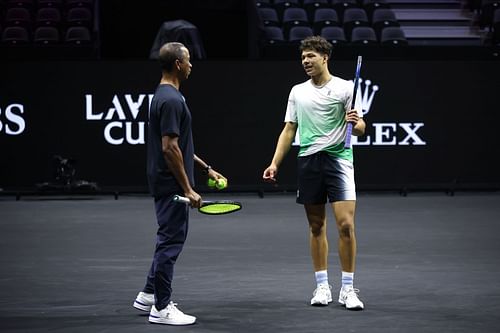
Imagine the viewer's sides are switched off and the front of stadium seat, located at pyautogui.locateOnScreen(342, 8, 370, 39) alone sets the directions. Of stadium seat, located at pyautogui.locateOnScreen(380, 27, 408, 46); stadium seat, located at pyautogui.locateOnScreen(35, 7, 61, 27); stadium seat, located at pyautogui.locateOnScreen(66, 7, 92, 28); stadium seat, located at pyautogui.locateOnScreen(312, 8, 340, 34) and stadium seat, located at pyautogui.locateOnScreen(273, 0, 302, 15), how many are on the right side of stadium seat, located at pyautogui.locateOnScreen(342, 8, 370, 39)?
4

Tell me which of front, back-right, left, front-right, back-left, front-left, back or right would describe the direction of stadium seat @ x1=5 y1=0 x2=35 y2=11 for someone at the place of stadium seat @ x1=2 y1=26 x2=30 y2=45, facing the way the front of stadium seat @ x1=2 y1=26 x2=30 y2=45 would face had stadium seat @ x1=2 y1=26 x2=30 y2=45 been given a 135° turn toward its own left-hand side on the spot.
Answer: front-left

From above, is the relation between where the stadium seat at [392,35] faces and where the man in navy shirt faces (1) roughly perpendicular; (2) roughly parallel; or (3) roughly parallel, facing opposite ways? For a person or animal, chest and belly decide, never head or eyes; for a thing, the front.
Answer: roughly perpendicular

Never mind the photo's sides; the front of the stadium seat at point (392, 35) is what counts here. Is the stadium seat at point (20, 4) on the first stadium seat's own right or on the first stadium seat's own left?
on the first stadium seat's own right

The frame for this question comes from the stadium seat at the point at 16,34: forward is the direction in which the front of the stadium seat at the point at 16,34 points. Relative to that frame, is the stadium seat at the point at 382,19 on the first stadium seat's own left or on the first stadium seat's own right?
on the first stadium seat's own left

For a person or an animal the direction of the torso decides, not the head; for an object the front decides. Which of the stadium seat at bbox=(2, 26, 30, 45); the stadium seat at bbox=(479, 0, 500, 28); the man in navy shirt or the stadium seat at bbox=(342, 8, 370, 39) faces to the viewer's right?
the man in navy shirt

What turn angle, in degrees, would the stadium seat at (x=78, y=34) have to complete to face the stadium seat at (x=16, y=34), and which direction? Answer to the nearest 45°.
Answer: approximately 90° to its right

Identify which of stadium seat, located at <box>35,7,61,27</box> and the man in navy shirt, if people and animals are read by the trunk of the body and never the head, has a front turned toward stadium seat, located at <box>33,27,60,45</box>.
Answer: stadium seat, located at <box>35,7,61,27</box>
